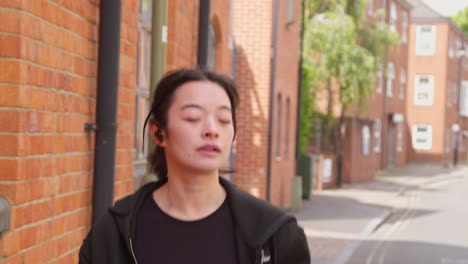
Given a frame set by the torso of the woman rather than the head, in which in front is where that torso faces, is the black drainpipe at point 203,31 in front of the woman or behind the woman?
behind

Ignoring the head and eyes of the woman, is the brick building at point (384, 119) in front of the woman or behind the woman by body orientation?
behind

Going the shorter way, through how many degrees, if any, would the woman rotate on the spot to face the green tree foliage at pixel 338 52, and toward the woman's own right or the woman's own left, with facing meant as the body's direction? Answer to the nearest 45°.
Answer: approximately 180°

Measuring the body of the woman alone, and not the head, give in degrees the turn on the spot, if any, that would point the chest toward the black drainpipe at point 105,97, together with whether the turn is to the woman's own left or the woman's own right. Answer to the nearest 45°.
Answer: approximately 180°

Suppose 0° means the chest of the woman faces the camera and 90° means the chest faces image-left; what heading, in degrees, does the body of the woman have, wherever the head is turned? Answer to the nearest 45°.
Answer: approximately 0°

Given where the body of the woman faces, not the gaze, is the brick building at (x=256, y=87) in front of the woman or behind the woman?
behind
